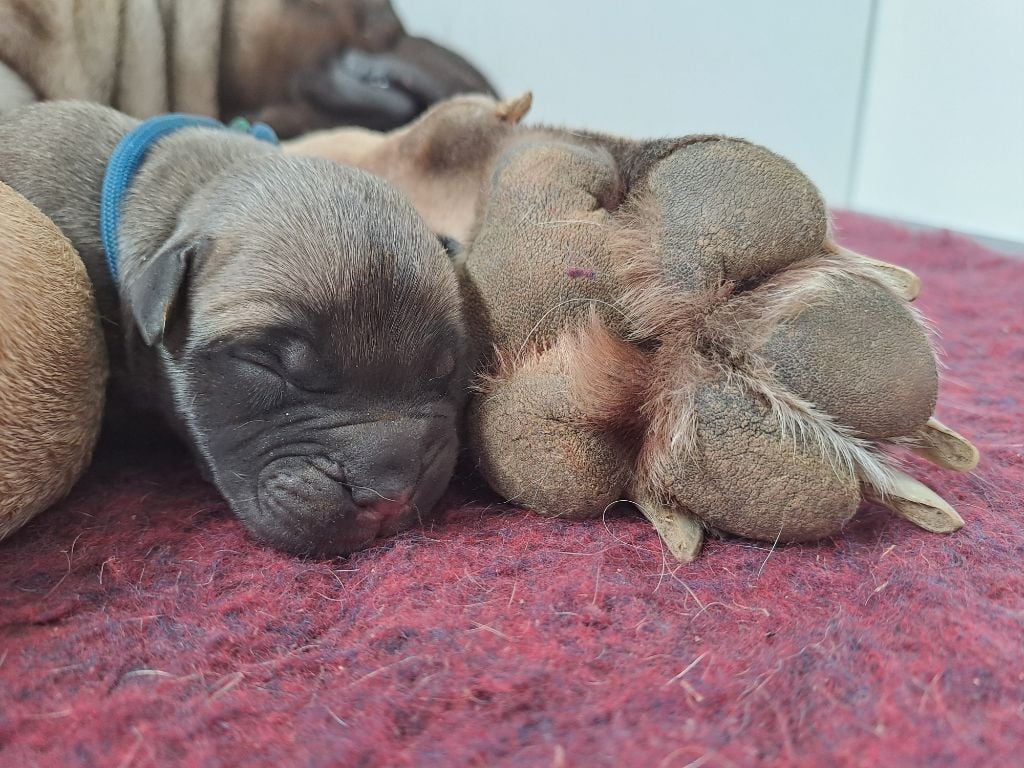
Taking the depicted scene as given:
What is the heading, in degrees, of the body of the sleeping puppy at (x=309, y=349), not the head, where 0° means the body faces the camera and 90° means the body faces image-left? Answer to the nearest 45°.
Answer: approximately 315°

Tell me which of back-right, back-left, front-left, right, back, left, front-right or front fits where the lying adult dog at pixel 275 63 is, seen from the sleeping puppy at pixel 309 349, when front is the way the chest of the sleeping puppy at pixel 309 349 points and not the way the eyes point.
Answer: back-left
